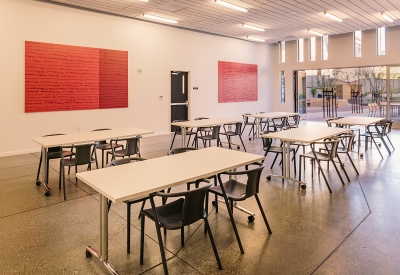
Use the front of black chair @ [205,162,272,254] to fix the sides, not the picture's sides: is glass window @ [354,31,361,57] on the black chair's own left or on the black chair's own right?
on the black chair's own right

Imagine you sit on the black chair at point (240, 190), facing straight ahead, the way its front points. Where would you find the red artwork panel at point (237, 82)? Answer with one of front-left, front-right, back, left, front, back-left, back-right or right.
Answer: front-right

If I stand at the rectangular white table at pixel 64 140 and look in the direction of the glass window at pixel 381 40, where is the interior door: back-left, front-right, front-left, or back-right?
front-left

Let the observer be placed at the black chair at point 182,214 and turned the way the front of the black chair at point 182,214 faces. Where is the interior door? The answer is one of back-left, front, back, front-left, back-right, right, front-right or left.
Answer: front-right

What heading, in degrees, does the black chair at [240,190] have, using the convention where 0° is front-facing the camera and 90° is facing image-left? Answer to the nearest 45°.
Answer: approximately 135°

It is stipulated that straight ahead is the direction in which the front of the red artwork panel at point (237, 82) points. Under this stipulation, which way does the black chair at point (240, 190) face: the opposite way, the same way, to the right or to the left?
the opposite way

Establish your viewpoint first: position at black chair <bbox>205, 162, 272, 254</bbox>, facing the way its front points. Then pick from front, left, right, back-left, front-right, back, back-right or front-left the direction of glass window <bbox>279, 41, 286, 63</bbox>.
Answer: front-right

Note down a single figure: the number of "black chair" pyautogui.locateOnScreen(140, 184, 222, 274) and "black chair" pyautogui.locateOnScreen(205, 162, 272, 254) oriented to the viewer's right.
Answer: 0

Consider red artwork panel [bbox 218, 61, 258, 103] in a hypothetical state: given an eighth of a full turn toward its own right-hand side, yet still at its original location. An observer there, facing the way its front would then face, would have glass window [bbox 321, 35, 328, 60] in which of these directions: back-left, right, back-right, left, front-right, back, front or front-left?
left

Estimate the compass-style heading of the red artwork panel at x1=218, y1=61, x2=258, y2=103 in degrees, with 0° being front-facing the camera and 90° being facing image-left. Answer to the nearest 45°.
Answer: approximately 315°

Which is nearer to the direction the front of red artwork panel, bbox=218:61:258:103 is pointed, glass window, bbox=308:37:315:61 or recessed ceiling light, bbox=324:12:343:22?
the recessed ceiling light

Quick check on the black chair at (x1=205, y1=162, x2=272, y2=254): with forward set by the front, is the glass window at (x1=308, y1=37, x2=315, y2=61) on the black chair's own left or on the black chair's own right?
on the black chair's own right

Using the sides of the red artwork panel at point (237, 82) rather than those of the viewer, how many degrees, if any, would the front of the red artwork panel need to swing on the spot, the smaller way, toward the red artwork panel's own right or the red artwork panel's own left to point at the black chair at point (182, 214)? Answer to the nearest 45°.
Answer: approximately 45° to the red artwork panel's own right
